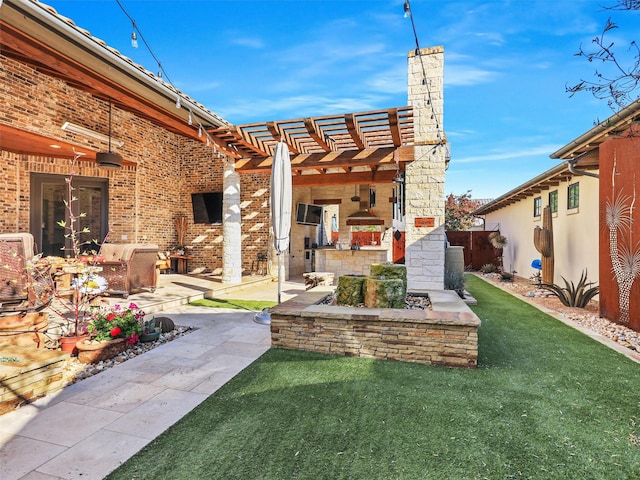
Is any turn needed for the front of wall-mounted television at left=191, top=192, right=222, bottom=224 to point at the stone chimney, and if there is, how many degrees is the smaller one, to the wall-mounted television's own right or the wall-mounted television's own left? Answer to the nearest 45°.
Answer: approximately 45° to the wall-mounted television's own left

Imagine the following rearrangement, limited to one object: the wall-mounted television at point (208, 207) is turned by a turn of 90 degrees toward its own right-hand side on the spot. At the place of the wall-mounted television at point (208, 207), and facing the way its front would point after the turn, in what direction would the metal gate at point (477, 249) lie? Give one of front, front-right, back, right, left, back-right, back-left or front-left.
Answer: back

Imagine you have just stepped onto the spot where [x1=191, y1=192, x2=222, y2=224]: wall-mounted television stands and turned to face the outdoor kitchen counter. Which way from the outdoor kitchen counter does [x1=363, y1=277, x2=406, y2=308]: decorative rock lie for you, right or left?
right

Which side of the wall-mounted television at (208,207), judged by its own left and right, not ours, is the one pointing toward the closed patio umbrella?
front

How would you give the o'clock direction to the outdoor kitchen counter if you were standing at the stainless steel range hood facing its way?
The outdoor kitchen counter is roughly at 12 o'clock from the stainless steel range hood.

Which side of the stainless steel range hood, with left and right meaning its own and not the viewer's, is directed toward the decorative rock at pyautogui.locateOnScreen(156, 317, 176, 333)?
front

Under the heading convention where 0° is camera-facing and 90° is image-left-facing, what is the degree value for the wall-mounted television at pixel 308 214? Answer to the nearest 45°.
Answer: approximately 0°

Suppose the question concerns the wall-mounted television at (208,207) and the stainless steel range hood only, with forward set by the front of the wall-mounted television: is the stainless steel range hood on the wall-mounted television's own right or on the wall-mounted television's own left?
on the wall-mounted television's own left
